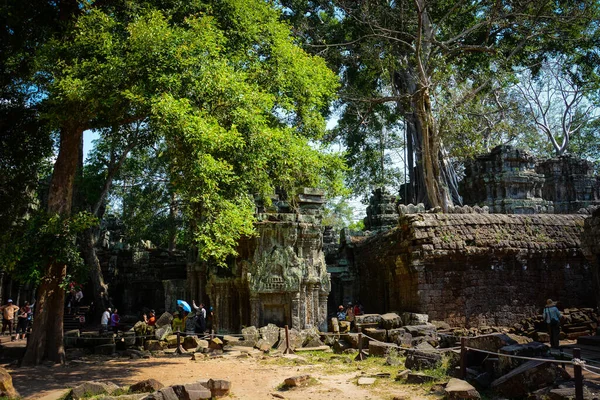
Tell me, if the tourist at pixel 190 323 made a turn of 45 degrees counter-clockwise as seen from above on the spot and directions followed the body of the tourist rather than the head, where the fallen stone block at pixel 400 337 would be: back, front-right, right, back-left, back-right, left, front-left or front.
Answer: back

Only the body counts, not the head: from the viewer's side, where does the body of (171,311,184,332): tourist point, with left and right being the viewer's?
facing away from the viewer

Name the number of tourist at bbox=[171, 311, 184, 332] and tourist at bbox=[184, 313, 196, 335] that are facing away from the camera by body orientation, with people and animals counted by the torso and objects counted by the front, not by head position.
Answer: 2

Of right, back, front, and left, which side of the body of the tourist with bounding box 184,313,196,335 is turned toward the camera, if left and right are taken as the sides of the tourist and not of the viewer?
back

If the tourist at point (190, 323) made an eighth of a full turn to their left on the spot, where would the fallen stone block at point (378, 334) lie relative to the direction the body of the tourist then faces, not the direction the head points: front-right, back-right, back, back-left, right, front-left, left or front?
back

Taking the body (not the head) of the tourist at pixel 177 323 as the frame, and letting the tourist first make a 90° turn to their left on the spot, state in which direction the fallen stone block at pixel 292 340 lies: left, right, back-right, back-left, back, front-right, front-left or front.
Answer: back-left

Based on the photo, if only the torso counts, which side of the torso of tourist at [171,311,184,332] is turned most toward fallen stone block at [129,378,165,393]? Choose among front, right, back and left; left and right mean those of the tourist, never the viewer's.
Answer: back
